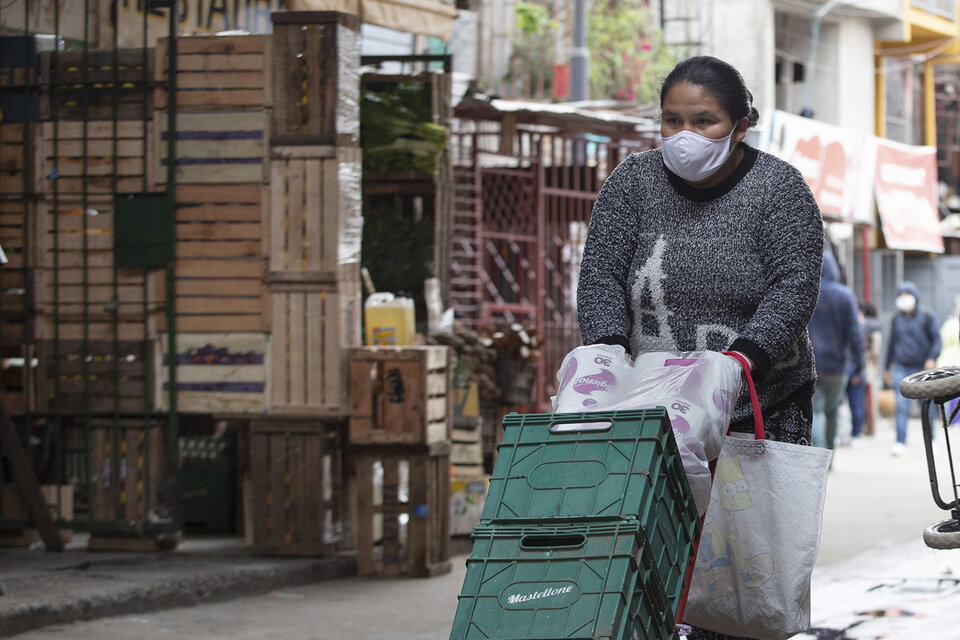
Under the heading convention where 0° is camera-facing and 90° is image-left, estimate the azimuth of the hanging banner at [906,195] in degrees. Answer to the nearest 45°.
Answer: approximately 0°

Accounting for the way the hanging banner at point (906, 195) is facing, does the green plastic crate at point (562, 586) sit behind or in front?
in front

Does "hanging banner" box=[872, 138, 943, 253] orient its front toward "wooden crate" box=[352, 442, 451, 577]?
yes

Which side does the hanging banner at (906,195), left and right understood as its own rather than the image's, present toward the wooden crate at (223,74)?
front

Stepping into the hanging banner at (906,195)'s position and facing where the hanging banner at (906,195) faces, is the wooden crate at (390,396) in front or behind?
in front

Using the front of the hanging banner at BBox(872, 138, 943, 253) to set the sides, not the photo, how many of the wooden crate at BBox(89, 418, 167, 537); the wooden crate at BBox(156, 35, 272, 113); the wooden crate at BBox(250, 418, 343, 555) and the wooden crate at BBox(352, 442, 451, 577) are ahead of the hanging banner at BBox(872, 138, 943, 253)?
4

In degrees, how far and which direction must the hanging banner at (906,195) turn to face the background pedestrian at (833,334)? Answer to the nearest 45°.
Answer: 0° — it already faces them

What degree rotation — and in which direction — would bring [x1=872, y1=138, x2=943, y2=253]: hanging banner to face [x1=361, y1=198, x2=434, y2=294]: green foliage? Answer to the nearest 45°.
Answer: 0° — it already faces it

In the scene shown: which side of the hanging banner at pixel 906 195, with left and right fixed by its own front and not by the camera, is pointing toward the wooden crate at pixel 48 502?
front

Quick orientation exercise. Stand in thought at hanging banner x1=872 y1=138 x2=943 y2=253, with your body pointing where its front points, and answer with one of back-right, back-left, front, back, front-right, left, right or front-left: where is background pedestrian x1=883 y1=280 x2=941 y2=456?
front
